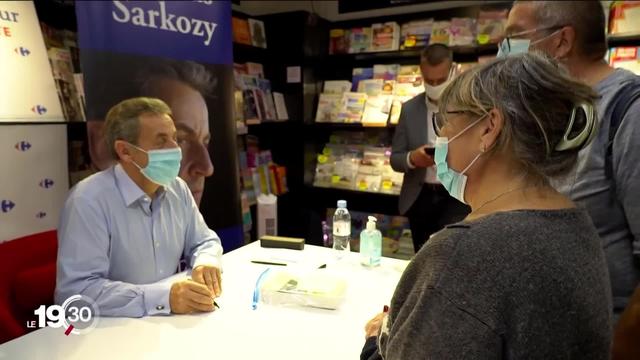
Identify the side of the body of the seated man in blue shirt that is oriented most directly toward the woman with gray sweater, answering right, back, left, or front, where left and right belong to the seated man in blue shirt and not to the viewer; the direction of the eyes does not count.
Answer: front

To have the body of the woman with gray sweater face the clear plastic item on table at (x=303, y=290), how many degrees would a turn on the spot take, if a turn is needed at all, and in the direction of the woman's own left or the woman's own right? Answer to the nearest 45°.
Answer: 0° — they already face it

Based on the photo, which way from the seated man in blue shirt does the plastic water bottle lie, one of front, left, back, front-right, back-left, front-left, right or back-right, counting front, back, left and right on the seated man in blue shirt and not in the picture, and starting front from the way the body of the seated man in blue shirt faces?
front-left

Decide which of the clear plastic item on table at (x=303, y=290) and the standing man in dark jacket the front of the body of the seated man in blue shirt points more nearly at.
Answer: the clear plastic item on table

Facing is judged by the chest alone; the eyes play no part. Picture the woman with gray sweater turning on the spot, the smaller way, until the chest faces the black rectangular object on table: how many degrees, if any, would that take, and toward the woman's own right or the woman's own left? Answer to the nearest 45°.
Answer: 0° — they already face it

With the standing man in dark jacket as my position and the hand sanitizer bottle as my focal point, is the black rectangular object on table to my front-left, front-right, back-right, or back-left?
front-right

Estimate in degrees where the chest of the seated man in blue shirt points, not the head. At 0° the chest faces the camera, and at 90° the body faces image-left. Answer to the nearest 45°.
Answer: approximately 315°

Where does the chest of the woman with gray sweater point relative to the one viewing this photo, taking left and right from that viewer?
facing away from the viewer and to the left of the viewer

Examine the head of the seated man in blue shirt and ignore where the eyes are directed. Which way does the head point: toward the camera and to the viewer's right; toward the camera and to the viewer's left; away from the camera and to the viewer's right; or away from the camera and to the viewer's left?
toward the camera and to the viewer's right

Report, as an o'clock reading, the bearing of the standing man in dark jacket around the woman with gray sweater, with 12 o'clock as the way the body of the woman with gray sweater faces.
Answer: The standing man in dark jacket is roughly at 1 o'clock from the woman with gray sweater.

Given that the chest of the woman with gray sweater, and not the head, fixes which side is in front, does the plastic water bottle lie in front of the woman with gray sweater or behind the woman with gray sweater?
in front

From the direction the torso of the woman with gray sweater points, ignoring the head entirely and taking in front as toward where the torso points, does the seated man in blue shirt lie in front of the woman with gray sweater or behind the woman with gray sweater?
in front
